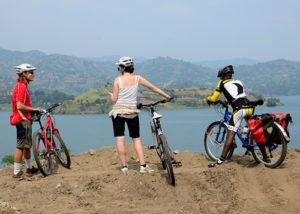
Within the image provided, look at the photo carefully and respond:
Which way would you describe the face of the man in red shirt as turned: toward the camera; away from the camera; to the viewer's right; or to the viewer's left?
to the viewer's right

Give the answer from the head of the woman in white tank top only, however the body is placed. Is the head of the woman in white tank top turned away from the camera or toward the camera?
away from the camera

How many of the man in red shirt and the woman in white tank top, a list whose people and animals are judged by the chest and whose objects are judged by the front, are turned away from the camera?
1

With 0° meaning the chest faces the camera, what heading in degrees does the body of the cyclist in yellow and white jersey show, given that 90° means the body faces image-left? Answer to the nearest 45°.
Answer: approximately 135°

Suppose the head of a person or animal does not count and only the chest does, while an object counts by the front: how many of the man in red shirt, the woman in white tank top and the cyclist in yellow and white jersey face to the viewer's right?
1

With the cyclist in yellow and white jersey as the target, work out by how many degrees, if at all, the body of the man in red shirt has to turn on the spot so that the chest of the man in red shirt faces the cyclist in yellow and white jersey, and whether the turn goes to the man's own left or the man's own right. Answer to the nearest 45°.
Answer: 0° — they already face them

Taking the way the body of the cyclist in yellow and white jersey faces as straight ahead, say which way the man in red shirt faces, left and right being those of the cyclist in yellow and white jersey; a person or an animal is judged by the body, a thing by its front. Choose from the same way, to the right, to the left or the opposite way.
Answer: to the right

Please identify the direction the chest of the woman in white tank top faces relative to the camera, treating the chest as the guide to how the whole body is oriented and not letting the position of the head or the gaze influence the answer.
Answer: away from the camera

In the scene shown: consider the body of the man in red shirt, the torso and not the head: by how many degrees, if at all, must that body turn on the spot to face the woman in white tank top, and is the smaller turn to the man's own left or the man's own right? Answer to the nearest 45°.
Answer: approximately 45° to the man's own right

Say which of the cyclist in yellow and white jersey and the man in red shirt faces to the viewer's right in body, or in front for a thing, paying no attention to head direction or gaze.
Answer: the man in red shirt

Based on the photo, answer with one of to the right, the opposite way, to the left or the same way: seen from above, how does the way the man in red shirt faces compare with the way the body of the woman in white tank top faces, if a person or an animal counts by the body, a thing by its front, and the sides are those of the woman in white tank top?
to the right

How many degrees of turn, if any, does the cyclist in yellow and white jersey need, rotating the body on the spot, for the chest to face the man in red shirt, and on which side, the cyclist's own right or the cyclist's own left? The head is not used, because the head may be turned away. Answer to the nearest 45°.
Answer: approximately 45° to the cyclist's own left

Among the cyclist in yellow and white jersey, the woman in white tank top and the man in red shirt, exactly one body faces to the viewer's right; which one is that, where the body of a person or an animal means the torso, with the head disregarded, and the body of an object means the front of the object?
the man in red shirt

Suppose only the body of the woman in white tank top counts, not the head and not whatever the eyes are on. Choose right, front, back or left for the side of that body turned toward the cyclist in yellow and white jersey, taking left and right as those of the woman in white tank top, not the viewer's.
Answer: right

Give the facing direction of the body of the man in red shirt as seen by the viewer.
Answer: to the viewer's right

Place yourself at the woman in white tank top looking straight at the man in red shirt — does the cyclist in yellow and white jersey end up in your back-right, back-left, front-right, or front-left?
back-right

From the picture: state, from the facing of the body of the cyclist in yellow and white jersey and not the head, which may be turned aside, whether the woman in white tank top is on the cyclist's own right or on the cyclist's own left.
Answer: on the cyclist's own left
